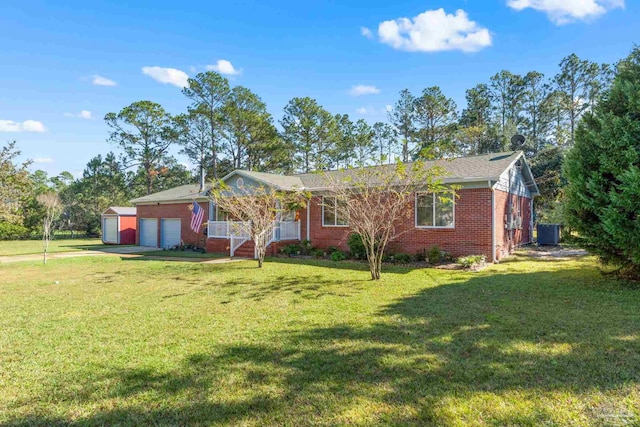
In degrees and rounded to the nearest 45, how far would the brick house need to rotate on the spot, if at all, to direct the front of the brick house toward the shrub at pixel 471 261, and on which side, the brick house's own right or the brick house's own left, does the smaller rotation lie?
approximately 45° to the brick house's own left

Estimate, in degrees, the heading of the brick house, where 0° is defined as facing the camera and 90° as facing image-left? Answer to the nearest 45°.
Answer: approximately 45°

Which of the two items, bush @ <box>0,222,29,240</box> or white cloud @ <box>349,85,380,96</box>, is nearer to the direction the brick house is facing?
the bush

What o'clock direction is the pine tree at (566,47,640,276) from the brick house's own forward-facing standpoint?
The pine tree is roughly at 10 o'clock from the brick house.

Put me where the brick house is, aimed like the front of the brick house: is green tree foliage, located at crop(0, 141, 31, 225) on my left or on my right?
on my right
